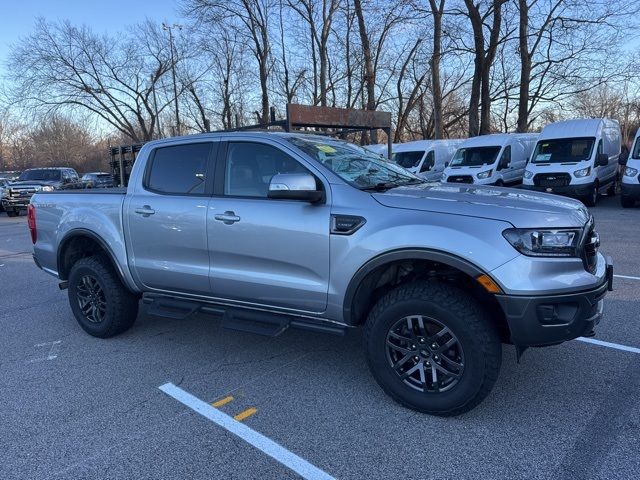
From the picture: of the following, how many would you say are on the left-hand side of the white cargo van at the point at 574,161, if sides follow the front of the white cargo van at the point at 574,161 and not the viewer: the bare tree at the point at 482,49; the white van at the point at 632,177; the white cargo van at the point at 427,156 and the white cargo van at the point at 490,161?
1

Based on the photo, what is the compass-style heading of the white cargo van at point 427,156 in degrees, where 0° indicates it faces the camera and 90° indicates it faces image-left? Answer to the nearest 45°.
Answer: approximately 45°

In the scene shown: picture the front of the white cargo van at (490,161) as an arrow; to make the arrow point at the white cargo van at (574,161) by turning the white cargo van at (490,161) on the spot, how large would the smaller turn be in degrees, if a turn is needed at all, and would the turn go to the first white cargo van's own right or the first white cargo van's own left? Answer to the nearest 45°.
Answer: approximately 90° to the first white cargo van's own left

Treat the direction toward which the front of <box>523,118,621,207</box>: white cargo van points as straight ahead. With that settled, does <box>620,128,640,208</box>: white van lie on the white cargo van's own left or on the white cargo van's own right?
on the white cargo van's own left

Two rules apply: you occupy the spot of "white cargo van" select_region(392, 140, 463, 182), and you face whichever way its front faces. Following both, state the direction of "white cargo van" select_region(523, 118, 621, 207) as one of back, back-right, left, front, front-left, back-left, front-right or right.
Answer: left

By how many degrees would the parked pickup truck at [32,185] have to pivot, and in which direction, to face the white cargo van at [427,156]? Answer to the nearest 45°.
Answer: approximately 90° to its left

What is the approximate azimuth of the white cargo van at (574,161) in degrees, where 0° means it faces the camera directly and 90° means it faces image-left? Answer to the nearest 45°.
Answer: approximately 45°

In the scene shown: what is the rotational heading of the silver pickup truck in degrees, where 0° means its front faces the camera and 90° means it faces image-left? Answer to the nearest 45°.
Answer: approximately 315°

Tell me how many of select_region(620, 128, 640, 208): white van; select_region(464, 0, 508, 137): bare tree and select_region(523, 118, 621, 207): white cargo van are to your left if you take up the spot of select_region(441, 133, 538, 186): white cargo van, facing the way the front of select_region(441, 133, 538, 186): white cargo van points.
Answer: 2
